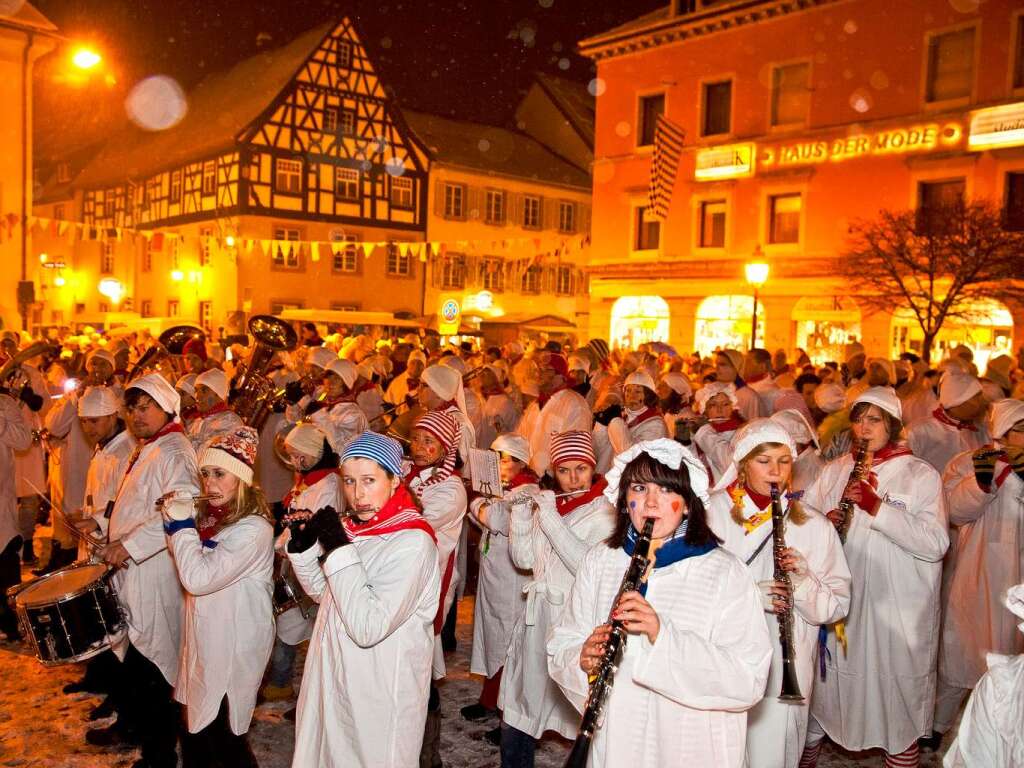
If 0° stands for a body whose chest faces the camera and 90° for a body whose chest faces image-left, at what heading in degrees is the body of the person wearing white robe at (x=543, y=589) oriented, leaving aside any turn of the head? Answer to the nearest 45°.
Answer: approximately 45°

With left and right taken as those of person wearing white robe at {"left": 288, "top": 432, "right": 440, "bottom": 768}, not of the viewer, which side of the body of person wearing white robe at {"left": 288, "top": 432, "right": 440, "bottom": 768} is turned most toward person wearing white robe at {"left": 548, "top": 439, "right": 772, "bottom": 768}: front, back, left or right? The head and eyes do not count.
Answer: left

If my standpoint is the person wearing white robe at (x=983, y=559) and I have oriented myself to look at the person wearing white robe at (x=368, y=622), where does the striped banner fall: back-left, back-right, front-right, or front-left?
back-right

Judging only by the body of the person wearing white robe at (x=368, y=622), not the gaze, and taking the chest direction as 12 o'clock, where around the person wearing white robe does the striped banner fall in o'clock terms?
The striped banner is roughly at 5 o'clock from the person wearing white robe.

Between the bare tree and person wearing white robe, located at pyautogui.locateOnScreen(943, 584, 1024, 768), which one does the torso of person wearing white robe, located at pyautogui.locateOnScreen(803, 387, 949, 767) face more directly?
the person wearing white robe

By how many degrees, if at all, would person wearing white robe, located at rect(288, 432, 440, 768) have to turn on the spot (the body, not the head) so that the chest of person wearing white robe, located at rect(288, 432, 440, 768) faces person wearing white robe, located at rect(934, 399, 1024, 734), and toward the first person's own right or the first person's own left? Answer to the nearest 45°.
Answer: approximately 135° to the first person's own left

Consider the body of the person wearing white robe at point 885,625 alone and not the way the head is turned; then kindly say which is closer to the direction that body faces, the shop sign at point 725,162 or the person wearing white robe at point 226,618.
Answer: the person wearing white robe

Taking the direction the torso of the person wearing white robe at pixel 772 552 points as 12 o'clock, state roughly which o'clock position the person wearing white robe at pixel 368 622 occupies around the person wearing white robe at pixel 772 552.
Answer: the person wearing white robe at pixel 368 622 is roughly at 2 o'clock from the person wearing white robe at pixel 772 552.

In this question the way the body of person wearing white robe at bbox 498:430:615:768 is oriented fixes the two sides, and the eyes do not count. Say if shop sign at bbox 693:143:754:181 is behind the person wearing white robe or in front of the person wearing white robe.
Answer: behind

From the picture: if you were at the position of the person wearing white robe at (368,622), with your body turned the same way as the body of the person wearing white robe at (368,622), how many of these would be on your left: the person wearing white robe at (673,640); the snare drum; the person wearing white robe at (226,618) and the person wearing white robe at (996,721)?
2
